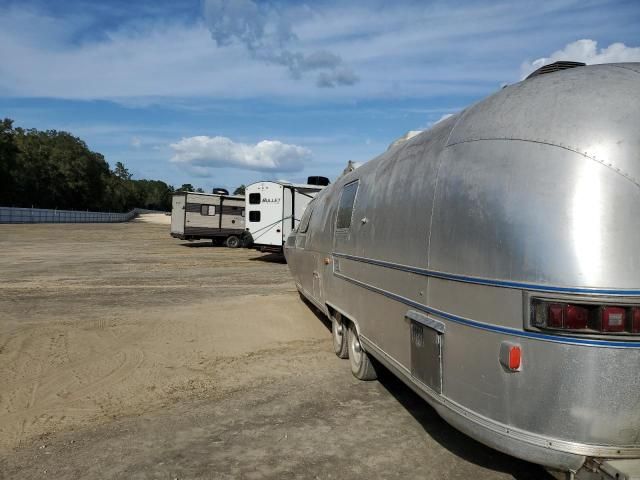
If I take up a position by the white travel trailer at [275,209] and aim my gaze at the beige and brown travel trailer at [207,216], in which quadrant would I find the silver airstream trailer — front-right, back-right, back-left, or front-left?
back-left

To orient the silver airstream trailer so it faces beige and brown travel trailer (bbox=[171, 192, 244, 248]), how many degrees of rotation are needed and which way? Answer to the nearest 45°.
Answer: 0° — it already faces it

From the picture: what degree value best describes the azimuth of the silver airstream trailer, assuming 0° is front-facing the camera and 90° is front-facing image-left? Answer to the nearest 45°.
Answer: approximately 135°
